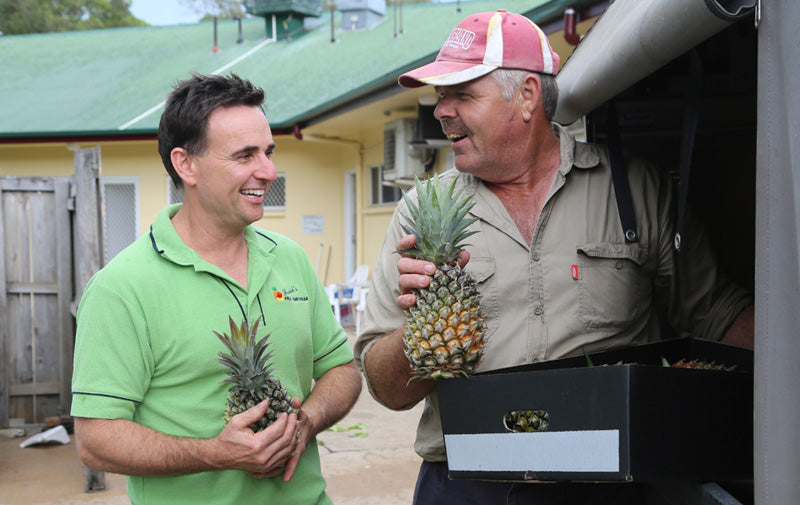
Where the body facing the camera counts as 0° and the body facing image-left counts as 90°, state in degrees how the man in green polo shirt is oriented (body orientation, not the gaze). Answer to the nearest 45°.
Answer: approximately 315°

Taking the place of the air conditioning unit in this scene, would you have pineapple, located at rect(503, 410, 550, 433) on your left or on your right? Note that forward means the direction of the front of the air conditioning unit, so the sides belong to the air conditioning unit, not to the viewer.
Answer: on your left

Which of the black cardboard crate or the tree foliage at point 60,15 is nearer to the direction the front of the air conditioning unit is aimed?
the black cardboard crate

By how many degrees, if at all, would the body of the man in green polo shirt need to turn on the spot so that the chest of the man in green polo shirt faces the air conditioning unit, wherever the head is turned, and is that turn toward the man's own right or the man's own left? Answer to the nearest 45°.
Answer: approximately 135° to the man's own left

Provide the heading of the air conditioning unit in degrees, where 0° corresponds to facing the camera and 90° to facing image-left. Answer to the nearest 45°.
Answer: approximately 45°

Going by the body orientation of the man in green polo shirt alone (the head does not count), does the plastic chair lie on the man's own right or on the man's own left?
on the man's own left

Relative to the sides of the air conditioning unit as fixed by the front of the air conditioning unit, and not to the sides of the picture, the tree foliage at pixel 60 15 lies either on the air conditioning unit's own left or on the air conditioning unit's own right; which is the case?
on the air conditioning unit's own right
